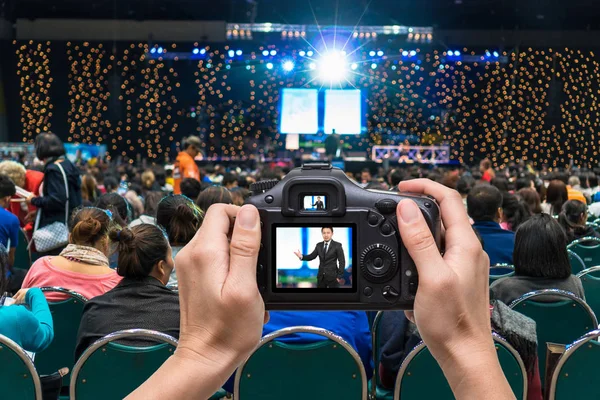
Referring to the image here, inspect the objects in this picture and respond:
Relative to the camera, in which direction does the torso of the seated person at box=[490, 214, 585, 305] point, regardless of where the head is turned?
away from the camera

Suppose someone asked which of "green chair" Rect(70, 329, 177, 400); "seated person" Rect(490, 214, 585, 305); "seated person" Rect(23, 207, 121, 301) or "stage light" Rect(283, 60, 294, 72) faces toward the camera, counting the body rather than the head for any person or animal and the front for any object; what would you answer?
the stage light

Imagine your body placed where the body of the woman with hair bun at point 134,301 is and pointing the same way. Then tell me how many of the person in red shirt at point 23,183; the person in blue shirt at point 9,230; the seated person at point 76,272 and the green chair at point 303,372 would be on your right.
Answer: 1

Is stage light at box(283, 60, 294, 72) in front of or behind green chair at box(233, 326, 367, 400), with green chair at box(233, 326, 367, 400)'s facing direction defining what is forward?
in front

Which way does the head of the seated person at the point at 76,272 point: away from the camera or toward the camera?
away from the camera

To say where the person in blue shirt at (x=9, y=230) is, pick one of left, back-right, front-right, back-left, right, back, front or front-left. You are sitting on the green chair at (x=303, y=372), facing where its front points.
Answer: front-left

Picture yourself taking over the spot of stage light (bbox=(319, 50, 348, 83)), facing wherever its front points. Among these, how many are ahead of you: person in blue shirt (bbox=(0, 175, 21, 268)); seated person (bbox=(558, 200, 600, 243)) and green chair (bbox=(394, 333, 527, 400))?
3

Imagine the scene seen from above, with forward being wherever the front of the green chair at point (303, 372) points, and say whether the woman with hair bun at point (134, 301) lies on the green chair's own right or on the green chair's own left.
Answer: on the green chair's own left

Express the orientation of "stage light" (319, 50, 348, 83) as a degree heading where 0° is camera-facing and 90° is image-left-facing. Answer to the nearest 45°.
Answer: approximately 0°

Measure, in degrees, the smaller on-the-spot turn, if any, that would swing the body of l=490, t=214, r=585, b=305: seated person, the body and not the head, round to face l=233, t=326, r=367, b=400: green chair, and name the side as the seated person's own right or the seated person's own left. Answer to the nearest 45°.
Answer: approximately 135° to the seated person's own left

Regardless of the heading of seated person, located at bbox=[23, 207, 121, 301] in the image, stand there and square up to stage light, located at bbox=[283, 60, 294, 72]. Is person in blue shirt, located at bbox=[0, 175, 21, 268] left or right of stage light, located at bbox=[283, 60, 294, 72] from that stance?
left

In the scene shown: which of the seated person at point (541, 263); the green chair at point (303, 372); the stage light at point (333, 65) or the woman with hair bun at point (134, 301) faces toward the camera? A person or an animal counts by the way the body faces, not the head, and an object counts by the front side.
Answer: the stage light

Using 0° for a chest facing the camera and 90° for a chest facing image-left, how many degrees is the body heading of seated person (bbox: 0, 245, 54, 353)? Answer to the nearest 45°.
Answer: approximately 180°

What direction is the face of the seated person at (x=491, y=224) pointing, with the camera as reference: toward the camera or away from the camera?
away from the camera

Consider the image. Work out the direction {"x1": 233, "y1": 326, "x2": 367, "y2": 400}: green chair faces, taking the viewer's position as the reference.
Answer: facing away from the viewer

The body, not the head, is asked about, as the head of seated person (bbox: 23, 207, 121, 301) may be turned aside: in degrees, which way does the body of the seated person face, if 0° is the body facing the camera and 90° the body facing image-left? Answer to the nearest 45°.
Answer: approximately 180°

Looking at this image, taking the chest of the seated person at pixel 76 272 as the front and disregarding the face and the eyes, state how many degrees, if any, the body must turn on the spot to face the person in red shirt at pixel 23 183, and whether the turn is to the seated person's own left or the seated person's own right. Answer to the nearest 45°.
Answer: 0° — they already face them
